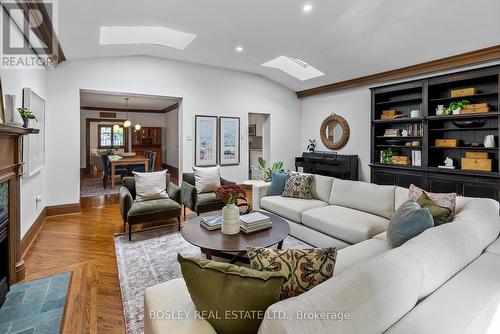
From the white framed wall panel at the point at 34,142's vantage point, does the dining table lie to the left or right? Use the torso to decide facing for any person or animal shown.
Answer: on its left

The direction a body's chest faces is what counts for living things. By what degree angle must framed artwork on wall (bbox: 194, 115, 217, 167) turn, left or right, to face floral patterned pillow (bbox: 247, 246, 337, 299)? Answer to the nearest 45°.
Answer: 0° — it already faces it

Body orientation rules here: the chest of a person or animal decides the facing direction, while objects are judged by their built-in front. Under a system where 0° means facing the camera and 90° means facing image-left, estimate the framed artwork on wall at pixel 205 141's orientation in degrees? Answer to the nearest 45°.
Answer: approximately 0°

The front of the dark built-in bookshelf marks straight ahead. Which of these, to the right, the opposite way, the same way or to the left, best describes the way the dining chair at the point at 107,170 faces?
the opposite way

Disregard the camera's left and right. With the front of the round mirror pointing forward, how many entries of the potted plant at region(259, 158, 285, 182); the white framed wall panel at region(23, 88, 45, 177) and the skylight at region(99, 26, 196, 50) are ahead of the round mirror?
3

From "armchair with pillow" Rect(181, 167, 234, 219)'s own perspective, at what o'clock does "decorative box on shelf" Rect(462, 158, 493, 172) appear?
The decorative box on shelf is roughly at 11 o'clock from the armchair with pillow.

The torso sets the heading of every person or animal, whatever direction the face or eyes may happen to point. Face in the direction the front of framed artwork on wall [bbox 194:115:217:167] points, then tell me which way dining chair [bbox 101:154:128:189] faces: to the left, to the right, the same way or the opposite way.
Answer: to the left

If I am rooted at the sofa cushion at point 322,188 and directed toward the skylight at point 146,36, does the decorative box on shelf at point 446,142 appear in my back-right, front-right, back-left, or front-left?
back-right

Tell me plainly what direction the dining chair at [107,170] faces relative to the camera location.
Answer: facing to the right of the viewer

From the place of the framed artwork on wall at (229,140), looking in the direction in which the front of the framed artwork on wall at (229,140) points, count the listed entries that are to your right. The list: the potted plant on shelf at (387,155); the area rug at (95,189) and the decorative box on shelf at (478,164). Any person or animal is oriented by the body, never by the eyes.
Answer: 1

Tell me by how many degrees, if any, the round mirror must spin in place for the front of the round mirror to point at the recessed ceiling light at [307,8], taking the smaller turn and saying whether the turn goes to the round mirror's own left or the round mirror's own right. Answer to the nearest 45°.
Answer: approximately 45° to the round mirror's own left

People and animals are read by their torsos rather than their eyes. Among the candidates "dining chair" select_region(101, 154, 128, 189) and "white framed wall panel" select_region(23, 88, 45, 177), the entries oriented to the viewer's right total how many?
2
